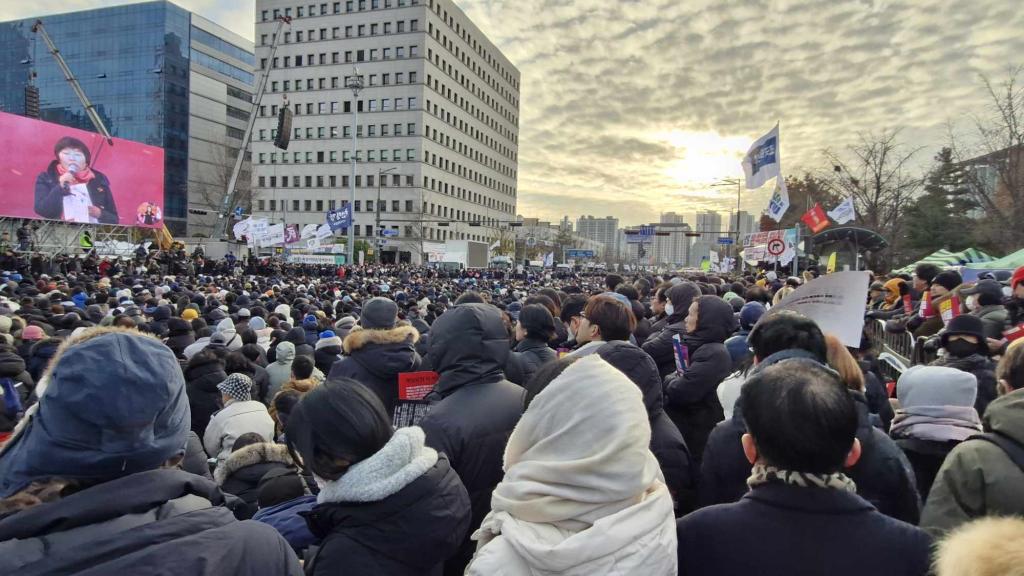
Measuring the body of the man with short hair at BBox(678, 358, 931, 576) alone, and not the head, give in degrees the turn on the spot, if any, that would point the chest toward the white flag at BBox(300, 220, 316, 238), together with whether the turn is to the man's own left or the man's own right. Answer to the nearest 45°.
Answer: approximately 45° to the man's own left

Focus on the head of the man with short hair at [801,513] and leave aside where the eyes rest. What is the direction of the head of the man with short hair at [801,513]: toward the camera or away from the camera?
away from the camera

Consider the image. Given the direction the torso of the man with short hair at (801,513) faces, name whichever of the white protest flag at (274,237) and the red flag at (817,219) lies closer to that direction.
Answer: the red flag

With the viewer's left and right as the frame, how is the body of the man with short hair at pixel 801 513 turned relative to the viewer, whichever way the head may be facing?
facing away from the viewer

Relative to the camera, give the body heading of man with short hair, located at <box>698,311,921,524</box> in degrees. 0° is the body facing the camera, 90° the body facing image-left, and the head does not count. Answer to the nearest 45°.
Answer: approximately 180°

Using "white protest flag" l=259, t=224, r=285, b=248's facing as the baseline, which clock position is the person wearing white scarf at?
The person wearing white scarf is roughly at 12 o'clock from the white protest flag.

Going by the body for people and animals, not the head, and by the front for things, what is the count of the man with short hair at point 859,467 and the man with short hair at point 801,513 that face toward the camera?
0

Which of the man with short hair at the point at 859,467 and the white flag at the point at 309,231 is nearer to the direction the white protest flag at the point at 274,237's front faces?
the man with short hair

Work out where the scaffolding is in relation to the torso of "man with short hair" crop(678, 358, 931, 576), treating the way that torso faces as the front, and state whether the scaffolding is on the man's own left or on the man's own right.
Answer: on the man's own left

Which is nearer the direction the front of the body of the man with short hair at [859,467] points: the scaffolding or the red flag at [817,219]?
the red flag

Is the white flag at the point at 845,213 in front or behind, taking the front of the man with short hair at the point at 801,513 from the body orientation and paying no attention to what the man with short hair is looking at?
in front

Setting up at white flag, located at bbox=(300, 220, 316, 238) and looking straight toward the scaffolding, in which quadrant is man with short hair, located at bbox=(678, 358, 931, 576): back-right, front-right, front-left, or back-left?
front-left
